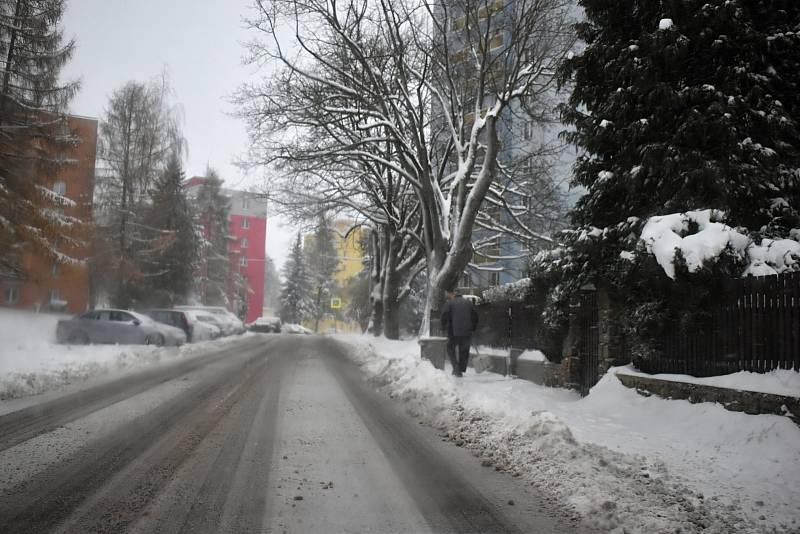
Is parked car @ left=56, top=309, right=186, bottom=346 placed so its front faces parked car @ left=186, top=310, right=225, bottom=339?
no

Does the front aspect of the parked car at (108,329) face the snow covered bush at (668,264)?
no
